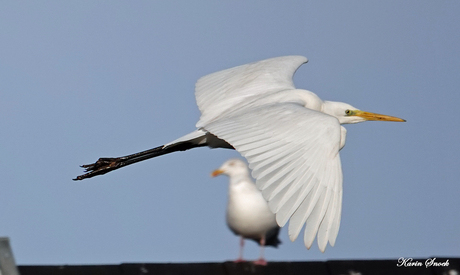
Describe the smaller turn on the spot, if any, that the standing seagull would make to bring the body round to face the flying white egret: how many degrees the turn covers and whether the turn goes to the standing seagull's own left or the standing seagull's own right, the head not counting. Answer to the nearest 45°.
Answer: approximately 45° to the standing seagull's own left

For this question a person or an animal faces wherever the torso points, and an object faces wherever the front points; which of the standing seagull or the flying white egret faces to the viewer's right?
the flying white egret

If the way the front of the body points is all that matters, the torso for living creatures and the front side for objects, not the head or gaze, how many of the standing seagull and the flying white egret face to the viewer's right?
1

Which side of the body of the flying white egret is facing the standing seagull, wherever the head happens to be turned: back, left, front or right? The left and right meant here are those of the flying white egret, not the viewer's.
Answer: left

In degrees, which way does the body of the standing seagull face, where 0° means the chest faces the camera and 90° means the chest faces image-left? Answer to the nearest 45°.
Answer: approximately 45°

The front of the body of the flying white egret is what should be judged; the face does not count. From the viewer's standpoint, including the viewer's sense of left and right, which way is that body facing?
facing to the right of the viewer
